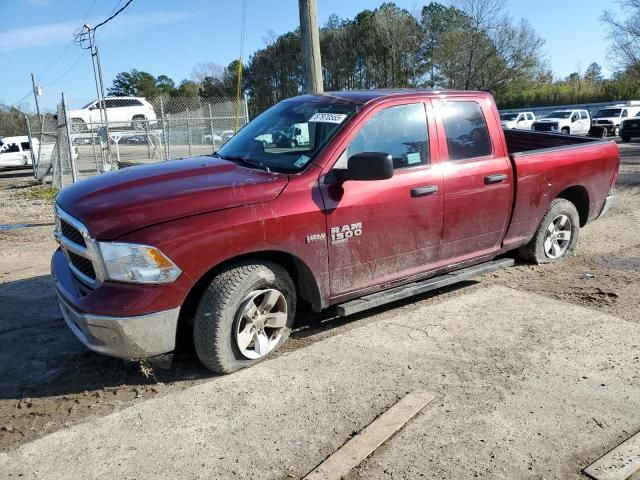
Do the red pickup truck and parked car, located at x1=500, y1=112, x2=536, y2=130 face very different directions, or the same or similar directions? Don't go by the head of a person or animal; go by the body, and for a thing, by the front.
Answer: same or similar directions

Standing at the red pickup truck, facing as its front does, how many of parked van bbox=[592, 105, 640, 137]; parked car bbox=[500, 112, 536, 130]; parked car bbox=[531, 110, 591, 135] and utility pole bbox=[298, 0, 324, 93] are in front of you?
0

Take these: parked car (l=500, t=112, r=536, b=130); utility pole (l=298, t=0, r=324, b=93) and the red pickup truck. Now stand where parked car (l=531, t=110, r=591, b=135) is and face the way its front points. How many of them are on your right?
1

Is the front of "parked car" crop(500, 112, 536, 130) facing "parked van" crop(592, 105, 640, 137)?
no

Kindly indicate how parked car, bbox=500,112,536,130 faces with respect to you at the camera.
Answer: facing the viewer and to the left of the viewer

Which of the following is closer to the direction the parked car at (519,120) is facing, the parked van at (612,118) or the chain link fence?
the chain link fence

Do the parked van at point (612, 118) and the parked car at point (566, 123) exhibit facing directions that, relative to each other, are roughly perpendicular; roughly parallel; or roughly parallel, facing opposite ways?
roughly parallel

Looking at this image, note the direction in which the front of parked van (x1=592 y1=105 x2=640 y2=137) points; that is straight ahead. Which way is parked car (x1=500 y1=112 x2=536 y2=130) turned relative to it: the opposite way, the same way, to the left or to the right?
the same way

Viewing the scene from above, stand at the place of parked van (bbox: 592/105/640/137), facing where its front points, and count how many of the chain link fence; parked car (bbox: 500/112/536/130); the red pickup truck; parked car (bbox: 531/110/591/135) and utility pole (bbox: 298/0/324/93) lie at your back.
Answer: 0

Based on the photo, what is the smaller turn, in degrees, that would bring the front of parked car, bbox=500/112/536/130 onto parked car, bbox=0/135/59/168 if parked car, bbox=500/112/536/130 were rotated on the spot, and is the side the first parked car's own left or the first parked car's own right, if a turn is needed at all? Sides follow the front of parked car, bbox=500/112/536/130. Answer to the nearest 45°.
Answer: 0° — it already faces it

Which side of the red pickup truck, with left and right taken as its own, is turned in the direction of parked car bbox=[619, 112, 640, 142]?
back
